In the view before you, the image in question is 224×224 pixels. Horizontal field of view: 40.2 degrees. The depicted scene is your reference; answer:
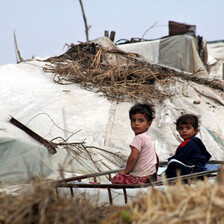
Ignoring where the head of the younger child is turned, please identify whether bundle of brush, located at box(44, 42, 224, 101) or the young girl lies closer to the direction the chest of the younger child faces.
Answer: the young girl

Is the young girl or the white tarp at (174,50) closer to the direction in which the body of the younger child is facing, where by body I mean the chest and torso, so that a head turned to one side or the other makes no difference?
the young girl

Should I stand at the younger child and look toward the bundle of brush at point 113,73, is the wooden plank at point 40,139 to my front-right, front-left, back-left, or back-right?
front-left

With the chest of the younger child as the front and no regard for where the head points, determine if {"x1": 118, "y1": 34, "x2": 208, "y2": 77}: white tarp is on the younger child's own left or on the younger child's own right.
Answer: on the younger child's own right
